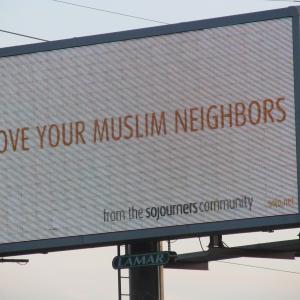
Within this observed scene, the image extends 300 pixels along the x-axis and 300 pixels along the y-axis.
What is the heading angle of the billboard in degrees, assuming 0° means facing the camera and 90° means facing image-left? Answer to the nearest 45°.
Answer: approximately 45°
